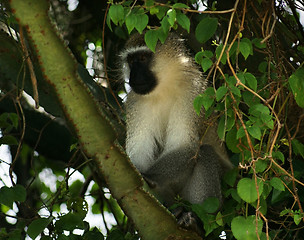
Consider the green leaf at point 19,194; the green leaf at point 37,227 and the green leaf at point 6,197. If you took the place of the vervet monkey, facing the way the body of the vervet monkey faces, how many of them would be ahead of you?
3

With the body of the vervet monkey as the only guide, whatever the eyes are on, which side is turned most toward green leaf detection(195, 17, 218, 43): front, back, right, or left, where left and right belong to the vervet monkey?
left

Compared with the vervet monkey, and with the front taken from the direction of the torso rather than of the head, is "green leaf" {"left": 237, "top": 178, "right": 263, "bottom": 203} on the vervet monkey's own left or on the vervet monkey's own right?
on the vervet monkey's own left

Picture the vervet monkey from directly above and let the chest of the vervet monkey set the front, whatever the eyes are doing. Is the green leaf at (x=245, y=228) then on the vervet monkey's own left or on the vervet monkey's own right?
on the vervet monkey's own left

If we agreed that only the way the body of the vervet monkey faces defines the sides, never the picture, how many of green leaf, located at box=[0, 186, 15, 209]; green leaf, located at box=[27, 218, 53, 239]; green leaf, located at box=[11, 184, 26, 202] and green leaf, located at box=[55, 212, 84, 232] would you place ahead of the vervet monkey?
4

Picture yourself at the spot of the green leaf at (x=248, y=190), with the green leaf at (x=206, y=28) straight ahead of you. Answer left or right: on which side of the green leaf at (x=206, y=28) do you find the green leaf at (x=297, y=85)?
right

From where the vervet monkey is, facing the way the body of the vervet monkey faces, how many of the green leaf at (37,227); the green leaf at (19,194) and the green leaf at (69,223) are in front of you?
3

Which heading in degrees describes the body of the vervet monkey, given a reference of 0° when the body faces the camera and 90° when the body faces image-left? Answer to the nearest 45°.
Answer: approximately 45°

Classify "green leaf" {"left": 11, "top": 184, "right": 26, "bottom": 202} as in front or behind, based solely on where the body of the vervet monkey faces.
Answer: in front

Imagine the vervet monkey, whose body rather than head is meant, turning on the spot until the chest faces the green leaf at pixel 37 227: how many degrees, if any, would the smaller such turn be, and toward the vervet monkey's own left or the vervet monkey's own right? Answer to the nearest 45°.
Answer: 0° — it already faces it
